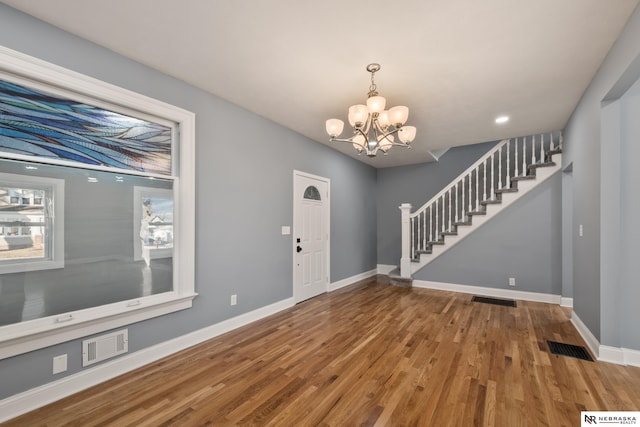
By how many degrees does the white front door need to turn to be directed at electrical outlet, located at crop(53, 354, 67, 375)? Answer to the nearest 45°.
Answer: approximately 90° to its right

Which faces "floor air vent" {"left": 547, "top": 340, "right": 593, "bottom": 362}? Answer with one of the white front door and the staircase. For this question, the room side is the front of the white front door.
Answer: the white front door

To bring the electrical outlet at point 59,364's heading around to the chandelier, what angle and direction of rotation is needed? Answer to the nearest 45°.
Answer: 0° — it already faces it

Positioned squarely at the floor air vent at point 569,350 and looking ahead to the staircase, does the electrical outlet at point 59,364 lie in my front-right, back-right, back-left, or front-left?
back-left

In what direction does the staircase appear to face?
to the viewer's left

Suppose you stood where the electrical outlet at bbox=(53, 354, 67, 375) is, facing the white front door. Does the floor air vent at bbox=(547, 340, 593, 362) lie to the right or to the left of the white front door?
right

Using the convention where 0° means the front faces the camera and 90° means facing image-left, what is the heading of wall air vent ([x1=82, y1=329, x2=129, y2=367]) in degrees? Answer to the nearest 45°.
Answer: approximately 315°

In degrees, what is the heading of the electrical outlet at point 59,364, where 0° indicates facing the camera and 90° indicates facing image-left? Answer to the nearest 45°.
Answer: approximately 315°

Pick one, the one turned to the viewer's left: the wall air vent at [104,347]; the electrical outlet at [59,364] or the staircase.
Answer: the staircase

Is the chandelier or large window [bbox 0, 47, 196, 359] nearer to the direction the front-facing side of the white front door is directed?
the chandelier

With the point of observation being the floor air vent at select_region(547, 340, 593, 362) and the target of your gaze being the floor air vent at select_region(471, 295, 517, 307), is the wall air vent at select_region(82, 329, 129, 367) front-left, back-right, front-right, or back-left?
back-left

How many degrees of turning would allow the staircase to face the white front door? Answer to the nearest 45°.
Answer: approximately 45° to its left

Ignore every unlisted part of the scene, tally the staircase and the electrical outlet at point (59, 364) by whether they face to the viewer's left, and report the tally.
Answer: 1

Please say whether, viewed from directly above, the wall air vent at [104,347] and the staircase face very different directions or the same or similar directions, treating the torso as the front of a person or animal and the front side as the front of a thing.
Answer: very different directions
